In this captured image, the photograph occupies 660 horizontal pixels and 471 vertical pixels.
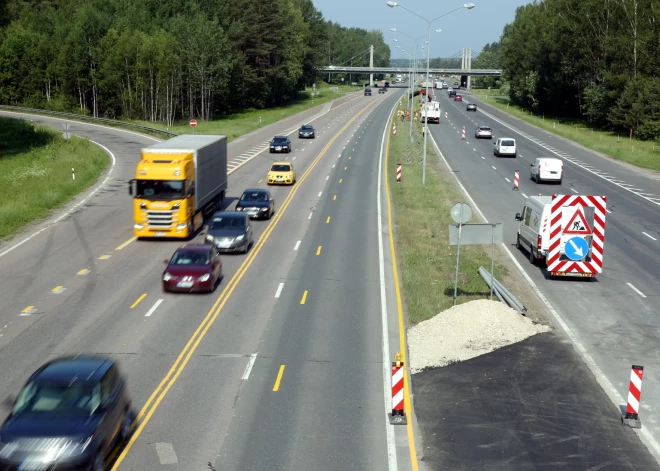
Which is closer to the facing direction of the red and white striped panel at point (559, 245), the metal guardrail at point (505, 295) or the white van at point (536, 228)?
the metal guardrail

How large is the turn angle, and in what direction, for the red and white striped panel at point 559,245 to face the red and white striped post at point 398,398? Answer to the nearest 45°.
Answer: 0° — it already faces it

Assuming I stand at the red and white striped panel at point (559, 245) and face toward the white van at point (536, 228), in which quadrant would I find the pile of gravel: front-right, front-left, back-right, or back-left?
back-left

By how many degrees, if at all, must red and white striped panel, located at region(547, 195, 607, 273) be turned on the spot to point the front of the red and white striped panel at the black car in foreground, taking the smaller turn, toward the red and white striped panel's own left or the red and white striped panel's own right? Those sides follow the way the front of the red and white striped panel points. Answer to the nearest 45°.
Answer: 0° — it already faces it

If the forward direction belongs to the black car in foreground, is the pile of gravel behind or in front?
behind

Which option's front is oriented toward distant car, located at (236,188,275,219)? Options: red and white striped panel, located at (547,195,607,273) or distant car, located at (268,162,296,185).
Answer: distant car, located at (268,162,296,185)

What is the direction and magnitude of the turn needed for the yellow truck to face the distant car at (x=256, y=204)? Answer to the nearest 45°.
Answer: approximately 135° to its left

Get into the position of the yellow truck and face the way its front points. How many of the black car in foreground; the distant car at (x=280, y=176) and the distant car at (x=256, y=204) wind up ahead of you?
1

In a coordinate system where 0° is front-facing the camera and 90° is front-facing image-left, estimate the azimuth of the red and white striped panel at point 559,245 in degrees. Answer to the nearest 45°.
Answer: approximately 0°

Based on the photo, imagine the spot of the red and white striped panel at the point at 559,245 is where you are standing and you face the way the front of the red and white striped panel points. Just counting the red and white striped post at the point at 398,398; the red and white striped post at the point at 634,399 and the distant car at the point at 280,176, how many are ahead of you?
2

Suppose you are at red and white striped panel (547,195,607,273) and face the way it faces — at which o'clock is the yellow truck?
The yellow truck is roughly at 3 o'clock from the red and white striped panel.

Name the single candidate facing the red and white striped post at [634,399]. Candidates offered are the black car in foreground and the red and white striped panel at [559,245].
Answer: the red and white striped panel

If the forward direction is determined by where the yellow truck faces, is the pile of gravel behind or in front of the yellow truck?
in front

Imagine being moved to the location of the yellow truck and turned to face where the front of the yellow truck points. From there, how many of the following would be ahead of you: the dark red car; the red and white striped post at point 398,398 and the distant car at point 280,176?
2

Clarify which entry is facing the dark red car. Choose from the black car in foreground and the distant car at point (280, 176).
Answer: the distant car

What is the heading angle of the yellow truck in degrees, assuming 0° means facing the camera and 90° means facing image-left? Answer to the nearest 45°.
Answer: approximately 0°
